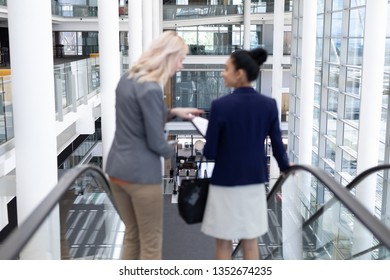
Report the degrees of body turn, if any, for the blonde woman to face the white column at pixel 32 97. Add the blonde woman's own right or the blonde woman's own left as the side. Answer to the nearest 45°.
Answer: approximately 90° to the blonde woman's own left

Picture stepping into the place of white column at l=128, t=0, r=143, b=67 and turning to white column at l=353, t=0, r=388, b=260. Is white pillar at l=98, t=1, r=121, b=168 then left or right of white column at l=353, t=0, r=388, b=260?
right

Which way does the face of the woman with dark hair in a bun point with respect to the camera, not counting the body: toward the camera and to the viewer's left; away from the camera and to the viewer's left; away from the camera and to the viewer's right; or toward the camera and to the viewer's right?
away from the camera and to the viewer's left

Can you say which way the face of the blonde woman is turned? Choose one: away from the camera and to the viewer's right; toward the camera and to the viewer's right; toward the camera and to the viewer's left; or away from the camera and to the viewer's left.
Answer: away from the camera and to the viewer's right

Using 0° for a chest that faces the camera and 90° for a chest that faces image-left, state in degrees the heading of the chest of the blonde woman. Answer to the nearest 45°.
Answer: approximately 225°

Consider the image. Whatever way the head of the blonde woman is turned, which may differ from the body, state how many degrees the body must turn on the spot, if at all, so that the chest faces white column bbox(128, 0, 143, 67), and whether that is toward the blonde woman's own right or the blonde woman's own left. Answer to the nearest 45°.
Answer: approximately 45° to the blonde woman's own left

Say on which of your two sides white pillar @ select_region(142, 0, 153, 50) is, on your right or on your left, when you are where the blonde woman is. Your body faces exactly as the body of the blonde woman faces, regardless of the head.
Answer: on your left

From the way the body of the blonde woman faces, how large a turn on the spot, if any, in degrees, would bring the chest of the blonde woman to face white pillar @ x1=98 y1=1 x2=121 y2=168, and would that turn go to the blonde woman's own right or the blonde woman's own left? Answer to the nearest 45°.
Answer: approximately 45° to the blonde woman's own left
